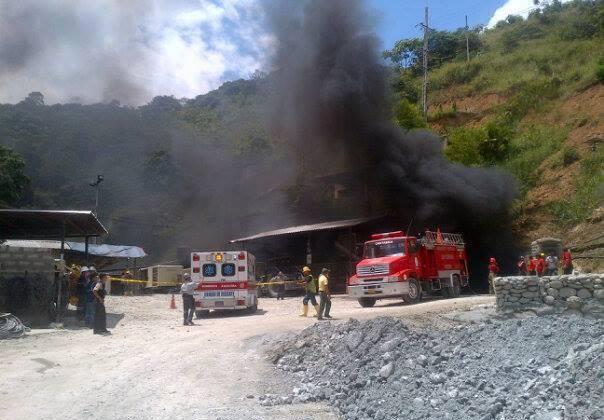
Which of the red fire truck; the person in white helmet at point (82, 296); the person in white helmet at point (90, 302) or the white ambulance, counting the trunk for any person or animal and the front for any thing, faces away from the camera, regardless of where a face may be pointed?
the white ambulance

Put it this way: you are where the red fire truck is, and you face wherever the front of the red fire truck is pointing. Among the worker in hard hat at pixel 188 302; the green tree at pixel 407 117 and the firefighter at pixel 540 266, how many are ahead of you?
1

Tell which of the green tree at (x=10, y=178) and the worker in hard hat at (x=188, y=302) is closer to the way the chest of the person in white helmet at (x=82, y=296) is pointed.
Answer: the worker in hard hat

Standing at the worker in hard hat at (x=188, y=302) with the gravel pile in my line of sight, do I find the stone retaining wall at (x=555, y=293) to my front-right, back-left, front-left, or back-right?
front-left

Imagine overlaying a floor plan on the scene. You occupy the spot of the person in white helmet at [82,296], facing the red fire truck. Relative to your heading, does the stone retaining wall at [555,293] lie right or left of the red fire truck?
right

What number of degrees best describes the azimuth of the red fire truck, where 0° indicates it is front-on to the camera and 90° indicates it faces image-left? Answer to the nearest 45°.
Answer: approximately 45°

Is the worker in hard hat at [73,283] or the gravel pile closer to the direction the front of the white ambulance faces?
the worker in hard hat

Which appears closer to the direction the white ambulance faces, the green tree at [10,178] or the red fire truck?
the green tree

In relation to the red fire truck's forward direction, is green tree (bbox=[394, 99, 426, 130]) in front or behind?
behind

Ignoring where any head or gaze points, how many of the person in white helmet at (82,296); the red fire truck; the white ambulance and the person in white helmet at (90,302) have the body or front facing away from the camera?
1
